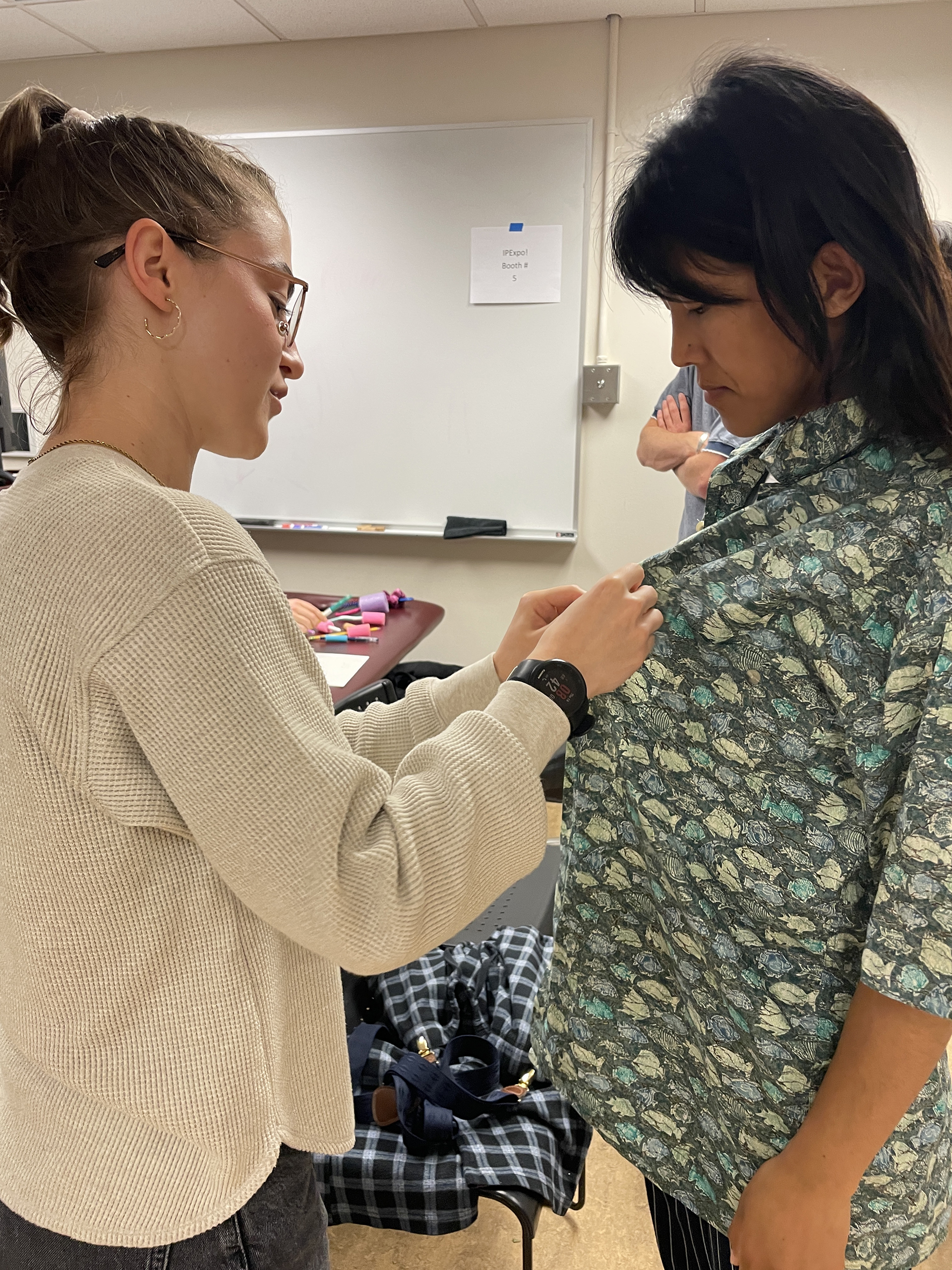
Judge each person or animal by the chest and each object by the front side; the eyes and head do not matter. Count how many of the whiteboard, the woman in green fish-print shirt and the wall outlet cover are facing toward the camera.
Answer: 2

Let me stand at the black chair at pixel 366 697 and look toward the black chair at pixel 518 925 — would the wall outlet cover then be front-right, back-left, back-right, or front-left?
back-left

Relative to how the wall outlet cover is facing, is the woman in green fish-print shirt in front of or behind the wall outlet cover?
in front

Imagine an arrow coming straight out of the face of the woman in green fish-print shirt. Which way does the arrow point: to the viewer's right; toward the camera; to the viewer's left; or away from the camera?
to the viewer's left

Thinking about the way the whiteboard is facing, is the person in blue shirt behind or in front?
in front

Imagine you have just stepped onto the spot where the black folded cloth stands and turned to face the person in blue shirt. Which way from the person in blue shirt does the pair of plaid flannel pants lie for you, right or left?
right

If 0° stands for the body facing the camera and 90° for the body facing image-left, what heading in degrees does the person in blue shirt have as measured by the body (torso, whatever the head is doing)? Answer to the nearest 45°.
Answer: approximately 45°

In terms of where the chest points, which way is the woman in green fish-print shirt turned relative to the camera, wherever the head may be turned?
to the viewer's left
